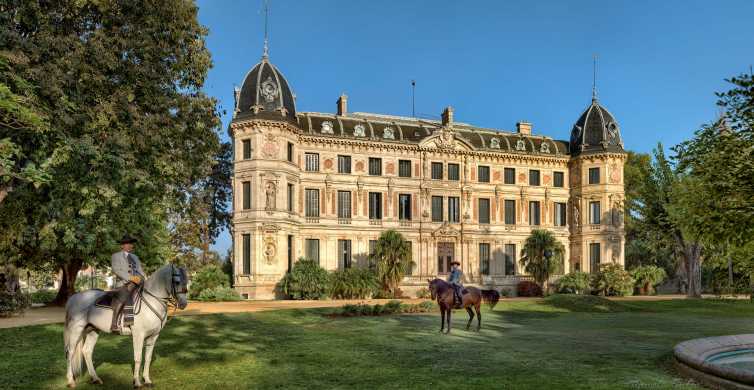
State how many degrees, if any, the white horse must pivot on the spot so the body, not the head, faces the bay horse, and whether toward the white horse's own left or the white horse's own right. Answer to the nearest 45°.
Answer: approximately 45° to the white horse's own left

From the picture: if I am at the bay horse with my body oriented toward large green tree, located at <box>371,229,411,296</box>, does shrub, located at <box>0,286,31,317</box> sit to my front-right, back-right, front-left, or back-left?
front-left

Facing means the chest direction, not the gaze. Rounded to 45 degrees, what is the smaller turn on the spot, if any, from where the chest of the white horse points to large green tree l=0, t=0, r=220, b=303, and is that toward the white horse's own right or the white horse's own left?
approximately 90° to the white horse's own left

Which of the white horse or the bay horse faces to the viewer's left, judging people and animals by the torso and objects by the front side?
the bay horse

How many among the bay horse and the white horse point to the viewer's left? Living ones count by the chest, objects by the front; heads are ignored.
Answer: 1

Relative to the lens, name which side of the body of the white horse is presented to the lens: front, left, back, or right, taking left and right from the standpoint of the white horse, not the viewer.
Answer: right

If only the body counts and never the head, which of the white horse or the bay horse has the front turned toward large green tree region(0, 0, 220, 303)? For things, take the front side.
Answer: the bay horse

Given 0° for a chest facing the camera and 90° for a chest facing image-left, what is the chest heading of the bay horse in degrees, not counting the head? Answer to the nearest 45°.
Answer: approximately 90°
